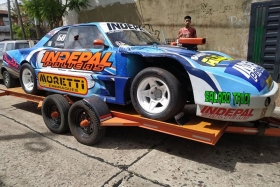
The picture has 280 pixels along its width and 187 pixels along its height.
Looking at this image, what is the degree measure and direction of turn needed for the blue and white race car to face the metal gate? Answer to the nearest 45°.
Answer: approximately 90° to its left

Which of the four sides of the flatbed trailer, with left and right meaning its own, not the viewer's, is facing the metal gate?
left

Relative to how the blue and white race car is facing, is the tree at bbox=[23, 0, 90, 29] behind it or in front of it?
behind

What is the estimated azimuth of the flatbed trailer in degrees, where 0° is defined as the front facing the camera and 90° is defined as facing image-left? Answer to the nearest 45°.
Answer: approximately 315°

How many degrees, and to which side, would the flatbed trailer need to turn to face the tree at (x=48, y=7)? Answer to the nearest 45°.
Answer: approximately 180°
